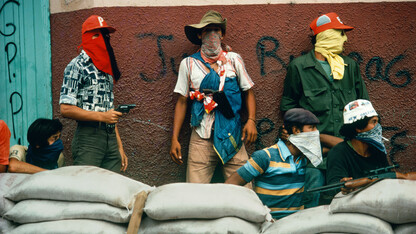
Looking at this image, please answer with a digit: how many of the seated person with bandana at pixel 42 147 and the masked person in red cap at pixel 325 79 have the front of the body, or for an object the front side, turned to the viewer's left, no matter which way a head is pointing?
0

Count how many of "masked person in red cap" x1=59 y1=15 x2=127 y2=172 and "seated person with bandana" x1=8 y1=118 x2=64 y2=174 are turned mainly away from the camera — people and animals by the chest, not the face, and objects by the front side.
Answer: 0

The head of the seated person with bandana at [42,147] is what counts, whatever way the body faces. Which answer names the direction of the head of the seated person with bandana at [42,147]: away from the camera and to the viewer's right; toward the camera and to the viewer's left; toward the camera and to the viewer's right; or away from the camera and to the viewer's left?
toward the camera and to the viewer's right

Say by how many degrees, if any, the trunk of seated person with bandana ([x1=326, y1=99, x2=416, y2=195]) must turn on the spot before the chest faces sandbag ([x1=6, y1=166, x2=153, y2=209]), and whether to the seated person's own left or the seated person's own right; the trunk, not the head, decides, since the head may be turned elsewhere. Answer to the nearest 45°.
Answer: approximately 90° to the seated person's own right

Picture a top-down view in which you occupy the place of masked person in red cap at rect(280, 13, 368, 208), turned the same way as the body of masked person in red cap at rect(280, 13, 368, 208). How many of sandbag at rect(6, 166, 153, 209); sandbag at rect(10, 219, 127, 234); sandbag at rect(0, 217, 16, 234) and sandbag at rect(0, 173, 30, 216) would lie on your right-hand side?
4

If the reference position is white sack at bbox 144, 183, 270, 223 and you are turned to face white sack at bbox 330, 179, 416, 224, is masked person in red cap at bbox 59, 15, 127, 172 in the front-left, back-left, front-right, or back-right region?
back-left

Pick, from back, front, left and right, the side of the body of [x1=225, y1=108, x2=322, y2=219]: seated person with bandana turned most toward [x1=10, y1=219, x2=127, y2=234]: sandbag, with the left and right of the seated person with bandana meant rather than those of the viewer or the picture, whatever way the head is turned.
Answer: right

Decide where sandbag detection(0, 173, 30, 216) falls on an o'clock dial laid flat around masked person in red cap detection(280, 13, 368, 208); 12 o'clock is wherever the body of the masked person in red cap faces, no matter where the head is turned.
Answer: The sandbag is roughly at 3 o'clock from the masked person in red cap.
